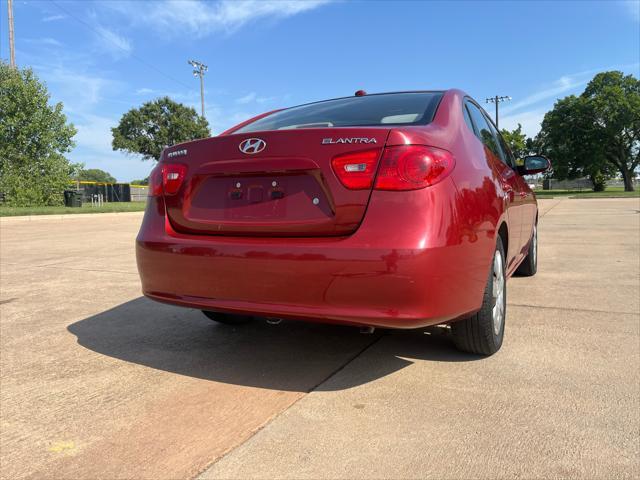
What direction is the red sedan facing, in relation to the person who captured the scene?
facing away from the viewer and to the right of the viewer

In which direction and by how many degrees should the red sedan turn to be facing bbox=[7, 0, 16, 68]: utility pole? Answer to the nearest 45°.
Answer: approximately 90° to its left

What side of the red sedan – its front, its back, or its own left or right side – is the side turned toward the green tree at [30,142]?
left
